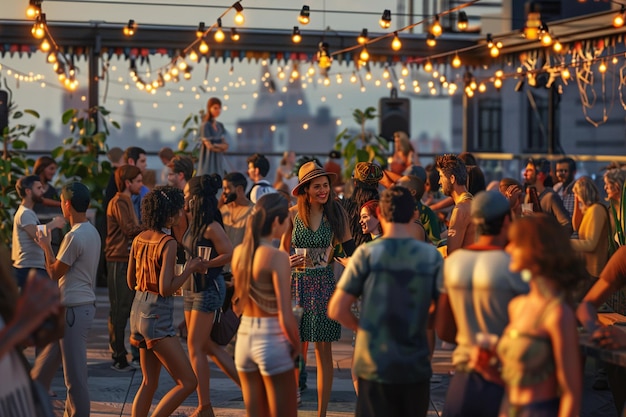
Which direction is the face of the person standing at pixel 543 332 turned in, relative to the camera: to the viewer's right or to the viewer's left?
to the viewer's left

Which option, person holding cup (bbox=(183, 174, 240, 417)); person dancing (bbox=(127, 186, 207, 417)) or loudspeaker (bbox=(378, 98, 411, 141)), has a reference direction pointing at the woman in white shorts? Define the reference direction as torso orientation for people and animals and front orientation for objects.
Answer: the loudspeaker

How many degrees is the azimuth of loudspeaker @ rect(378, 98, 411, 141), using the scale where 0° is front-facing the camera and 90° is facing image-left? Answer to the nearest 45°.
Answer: approximately 0°

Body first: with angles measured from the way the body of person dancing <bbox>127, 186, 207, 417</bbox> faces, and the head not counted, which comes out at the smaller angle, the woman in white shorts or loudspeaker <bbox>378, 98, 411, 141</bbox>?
the loudspeaker

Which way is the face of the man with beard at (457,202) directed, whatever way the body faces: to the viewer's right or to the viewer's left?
to the viewer's left

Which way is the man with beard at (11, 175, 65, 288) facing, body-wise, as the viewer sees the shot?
to the viewer's right

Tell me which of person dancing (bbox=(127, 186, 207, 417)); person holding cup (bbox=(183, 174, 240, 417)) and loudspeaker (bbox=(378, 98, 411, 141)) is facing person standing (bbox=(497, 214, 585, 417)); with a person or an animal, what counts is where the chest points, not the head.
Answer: the loudspeaker
